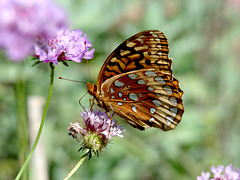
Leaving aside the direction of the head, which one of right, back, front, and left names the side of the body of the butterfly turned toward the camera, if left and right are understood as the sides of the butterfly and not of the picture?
left
